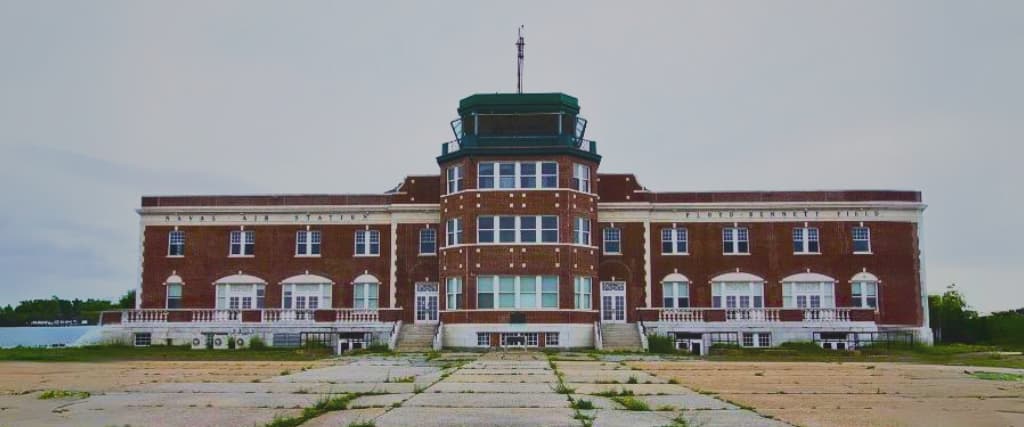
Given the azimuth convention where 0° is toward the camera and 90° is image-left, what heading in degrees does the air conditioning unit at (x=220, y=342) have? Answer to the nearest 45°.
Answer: approximately 0°

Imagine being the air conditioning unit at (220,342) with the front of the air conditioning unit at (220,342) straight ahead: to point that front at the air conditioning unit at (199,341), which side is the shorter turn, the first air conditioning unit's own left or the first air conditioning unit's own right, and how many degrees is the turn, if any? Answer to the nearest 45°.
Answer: approximately 135° to the first air conditioning unit's own right
